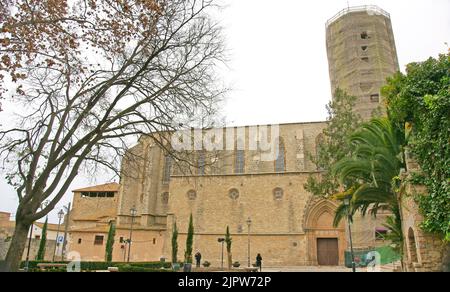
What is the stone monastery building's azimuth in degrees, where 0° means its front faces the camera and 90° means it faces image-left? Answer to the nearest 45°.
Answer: approximately 0°
